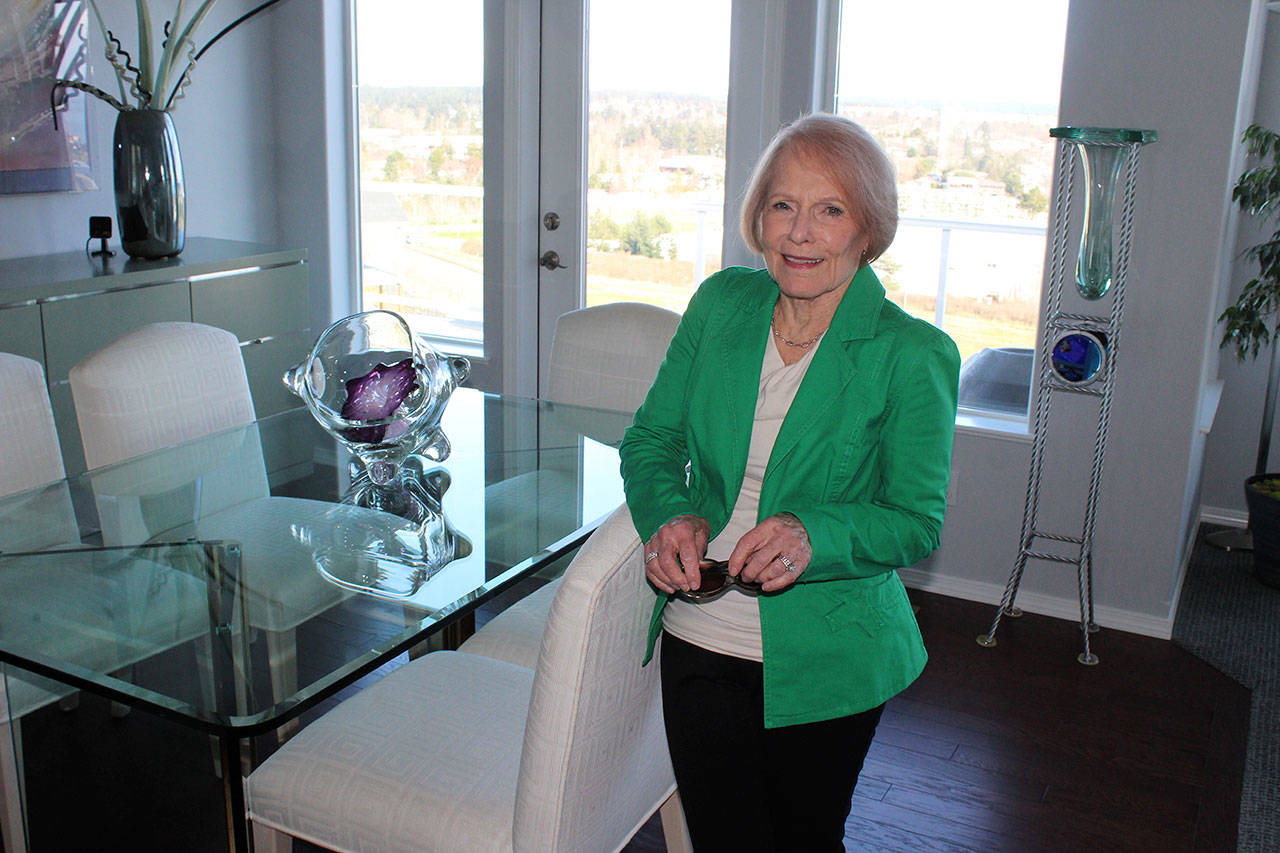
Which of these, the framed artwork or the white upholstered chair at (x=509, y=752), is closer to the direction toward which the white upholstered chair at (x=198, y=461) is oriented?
the white upholstered chair

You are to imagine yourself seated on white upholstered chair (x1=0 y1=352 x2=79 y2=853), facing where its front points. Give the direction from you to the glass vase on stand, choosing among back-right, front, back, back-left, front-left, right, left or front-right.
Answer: front-left

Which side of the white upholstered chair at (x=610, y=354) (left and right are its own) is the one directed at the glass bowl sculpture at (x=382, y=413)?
front

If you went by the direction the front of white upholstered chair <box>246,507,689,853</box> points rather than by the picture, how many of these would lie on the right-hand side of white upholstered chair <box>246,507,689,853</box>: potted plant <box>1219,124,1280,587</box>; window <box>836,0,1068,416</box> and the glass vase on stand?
3

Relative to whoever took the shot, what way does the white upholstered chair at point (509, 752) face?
facing away from the viewer and to the left of the viewer

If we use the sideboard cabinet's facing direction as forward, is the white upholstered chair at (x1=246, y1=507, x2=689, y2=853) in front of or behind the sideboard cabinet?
in front

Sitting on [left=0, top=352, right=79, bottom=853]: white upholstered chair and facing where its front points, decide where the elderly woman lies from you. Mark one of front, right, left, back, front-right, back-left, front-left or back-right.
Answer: front

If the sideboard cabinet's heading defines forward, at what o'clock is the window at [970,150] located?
The window is roughly at 11 o'clock from the sideboard cabinet.

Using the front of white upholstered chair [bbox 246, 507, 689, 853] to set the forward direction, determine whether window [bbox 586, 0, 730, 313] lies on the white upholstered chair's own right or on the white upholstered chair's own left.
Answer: on the white upholstered chair's own right

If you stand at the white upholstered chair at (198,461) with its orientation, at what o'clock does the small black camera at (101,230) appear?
The small black camera is roughly at 7 o'clock from the white upholstered chair.

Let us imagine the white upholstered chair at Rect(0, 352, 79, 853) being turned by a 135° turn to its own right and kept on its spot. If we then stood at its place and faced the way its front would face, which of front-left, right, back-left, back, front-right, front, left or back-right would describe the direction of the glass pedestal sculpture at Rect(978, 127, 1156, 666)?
back

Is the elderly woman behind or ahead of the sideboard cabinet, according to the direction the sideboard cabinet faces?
ahead

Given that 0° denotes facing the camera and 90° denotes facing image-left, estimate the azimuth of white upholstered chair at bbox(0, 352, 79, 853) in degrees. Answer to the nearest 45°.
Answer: approximately 315°

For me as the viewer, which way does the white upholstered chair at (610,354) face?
facing the viewer and to the left of the viewer

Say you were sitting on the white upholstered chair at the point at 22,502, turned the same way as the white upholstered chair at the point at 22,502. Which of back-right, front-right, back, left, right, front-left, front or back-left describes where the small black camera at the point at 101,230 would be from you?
back-left

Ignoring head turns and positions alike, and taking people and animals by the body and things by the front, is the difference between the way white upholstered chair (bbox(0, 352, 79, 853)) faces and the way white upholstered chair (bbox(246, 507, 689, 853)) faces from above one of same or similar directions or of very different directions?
very different directions

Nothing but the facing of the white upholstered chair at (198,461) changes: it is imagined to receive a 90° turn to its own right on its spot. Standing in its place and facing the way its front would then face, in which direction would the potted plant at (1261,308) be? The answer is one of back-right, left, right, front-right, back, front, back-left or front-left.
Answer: back-left
